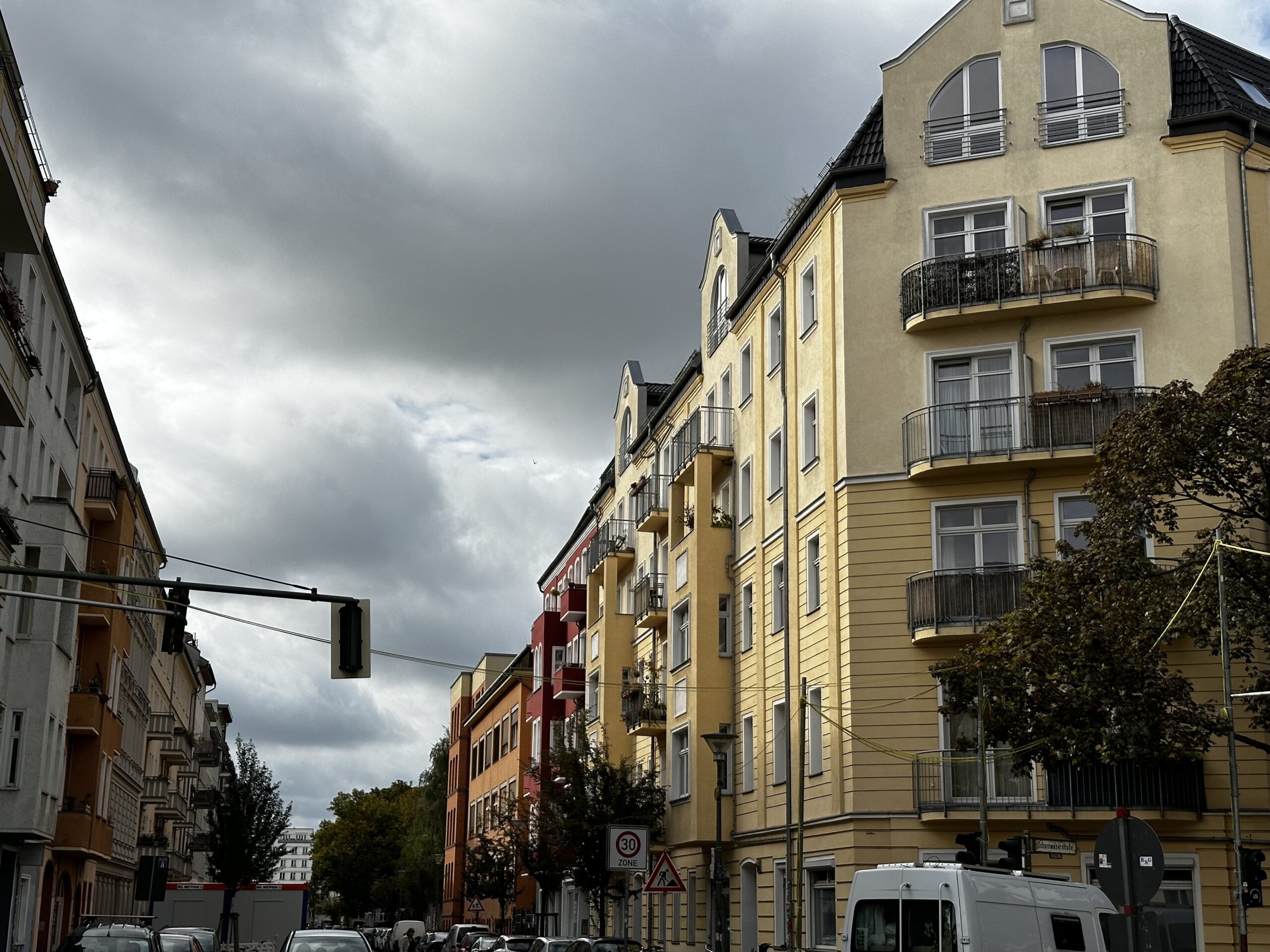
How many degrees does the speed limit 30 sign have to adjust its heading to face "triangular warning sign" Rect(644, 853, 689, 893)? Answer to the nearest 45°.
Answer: approximately 135° to its left

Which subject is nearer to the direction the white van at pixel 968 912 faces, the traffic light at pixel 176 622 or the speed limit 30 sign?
the speed limit 30 sign

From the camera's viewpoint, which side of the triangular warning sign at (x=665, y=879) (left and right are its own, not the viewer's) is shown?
front

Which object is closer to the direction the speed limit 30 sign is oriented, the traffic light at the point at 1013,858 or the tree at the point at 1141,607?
the traffic light

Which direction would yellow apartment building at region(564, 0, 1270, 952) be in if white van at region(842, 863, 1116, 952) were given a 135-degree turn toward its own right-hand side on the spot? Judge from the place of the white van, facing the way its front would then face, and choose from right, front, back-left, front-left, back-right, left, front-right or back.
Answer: back
